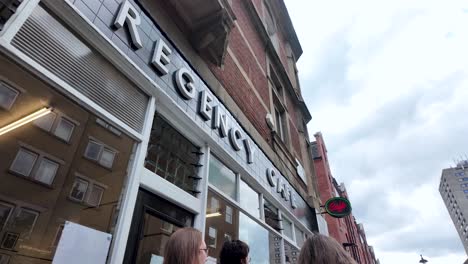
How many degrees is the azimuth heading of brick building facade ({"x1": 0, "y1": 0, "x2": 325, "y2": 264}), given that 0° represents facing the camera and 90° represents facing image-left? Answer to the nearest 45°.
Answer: approximately 315°

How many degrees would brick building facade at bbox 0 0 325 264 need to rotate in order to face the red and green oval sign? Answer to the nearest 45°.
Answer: approximately 90° to its left

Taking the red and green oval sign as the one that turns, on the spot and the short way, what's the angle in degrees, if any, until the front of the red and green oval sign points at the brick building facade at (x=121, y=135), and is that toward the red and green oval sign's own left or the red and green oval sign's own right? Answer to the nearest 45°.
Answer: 0° — it already faces it

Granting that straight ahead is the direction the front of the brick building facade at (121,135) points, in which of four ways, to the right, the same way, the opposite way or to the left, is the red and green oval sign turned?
to the right
